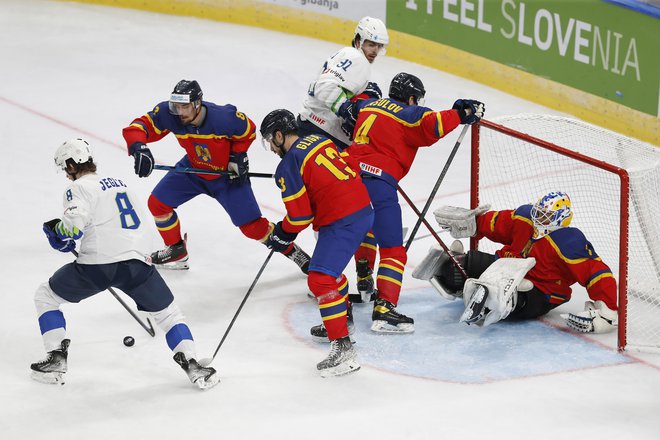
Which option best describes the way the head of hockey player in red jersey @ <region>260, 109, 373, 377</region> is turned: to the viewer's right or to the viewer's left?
to the viewer's left

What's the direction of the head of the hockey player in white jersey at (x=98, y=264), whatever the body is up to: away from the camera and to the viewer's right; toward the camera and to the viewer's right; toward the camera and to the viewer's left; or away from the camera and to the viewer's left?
away from the camera and to the viewer's left

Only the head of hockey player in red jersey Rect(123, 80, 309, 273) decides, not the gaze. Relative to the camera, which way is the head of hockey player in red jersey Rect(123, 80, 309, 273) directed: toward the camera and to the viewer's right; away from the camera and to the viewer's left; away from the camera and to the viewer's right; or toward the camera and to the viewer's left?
toward the camera and to the viewer's left

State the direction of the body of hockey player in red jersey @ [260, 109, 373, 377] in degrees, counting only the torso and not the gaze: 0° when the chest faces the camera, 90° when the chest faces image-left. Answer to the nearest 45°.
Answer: approximately 135°
